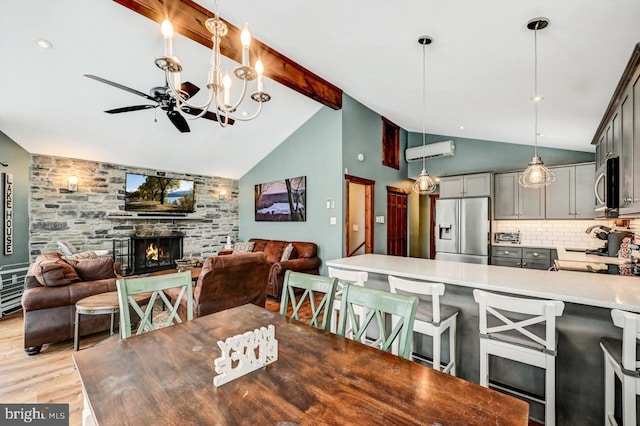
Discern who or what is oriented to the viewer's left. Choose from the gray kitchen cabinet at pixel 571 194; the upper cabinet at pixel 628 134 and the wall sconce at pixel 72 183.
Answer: the upper cabinet

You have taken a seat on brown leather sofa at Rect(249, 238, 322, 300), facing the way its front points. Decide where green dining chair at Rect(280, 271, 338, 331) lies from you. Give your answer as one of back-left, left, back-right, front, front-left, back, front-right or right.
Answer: front-left

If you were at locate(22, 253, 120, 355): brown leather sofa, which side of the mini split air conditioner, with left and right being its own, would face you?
front

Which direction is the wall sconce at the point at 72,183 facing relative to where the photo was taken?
toward the camera

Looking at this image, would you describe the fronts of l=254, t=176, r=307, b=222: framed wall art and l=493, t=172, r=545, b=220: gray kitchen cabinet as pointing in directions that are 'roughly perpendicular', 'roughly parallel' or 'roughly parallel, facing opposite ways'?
roughly parallel

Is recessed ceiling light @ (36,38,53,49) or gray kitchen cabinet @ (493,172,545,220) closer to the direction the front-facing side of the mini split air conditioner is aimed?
the recessed ceiling light

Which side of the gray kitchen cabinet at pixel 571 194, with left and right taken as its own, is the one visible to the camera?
front

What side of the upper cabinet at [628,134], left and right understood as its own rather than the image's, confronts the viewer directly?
left

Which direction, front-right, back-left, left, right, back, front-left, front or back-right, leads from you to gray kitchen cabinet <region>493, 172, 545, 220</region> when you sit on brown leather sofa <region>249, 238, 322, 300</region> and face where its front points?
back-left

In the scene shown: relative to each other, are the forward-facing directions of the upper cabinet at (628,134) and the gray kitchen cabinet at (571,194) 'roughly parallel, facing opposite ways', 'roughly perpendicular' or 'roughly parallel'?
roughly perpendicular

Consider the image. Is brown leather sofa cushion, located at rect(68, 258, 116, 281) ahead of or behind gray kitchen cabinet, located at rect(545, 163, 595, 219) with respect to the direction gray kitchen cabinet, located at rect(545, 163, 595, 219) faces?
ahead

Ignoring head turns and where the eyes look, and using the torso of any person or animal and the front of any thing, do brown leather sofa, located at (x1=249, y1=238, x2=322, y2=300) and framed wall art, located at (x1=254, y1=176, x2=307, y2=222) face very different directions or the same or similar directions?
same or similar directions

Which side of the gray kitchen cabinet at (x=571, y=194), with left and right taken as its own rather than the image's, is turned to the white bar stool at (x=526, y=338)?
front

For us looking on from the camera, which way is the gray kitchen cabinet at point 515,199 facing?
facing the viewer

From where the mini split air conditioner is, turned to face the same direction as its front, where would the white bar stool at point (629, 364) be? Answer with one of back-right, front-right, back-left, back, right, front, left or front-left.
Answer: front-left

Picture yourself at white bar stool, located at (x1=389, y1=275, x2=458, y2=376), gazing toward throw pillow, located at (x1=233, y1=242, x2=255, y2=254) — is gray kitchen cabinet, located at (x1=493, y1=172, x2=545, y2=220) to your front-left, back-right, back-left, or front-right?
front-right

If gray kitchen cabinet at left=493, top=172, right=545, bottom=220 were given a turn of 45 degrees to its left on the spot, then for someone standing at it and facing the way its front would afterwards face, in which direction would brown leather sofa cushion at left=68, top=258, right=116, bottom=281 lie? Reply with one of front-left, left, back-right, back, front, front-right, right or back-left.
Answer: right

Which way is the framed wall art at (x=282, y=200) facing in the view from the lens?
facing the viewer and to the left of the viewer

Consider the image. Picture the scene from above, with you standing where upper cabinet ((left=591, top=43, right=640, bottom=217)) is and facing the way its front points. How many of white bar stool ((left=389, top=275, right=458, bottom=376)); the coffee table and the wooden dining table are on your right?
0

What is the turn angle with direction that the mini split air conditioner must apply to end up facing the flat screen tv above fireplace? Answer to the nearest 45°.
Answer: approximately 45° to its right

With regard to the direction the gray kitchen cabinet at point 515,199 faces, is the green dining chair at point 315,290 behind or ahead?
ahead
